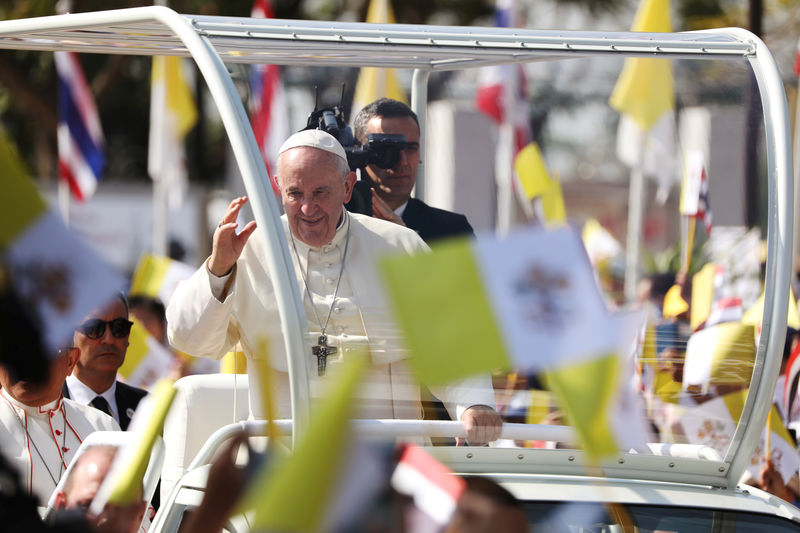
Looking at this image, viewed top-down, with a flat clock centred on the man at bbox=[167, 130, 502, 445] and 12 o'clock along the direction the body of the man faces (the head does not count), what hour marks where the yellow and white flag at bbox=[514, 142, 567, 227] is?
The yellow and white flag is roughly at 7 o'clock from the man.

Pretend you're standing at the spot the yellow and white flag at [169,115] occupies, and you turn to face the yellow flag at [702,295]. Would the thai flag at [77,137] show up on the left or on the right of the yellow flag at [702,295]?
right

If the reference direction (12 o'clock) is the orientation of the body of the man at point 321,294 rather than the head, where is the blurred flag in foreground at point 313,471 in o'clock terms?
The blurred flag in foreground is roughly at 12 o'clock from the man.

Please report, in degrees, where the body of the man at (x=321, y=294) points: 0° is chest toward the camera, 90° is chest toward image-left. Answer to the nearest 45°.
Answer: approximately 0°

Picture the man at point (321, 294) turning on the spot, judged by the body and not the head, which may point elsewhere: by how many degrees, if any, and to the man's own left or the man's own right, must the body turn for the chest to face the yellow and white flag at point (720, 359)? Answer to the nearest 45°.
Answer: approximately 90° to the man's own left

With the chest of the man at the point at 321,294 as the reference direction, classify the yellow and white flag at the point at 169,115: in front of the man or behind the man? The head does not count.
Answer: behind

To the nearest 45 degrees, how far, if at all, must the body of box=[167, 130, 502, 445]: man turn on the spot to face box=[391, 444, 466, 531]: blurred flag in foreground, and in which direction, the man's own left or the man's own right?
0° — they already face it
